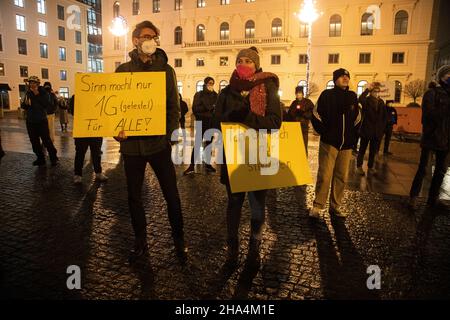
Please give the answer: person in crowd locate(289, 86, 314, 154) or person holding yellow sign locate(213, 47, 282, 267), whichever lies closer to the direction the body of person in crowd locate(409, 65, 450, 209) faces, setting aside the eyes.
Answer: the person holding yellow sign

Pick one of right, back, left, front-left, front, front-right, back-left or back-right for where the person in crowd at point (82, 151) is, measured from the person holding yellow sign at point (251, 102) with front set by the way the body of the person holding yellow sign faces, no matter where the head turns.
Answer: back-right

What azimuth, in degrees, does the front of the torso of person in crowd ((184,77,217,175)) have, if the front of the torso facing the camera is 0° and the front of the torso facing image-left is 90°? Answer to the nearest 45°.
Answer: approximately 315°

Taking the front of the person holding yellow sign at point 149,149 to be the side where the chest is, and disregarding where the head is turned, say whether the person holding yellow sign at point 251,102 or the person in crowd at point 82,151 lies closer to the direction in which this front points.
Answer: the person holding yellow sign

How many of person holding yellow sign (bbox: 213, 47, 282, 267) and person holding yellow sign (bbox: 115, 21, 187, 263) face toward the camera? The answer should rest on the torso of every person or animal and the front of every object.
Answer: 2

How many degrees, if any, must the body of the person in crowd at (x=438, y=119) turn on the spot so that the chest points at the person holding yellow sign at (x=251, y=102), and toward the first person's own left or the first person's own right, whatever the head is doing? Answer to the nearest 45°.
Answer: approximately 90° to the first person's own right
